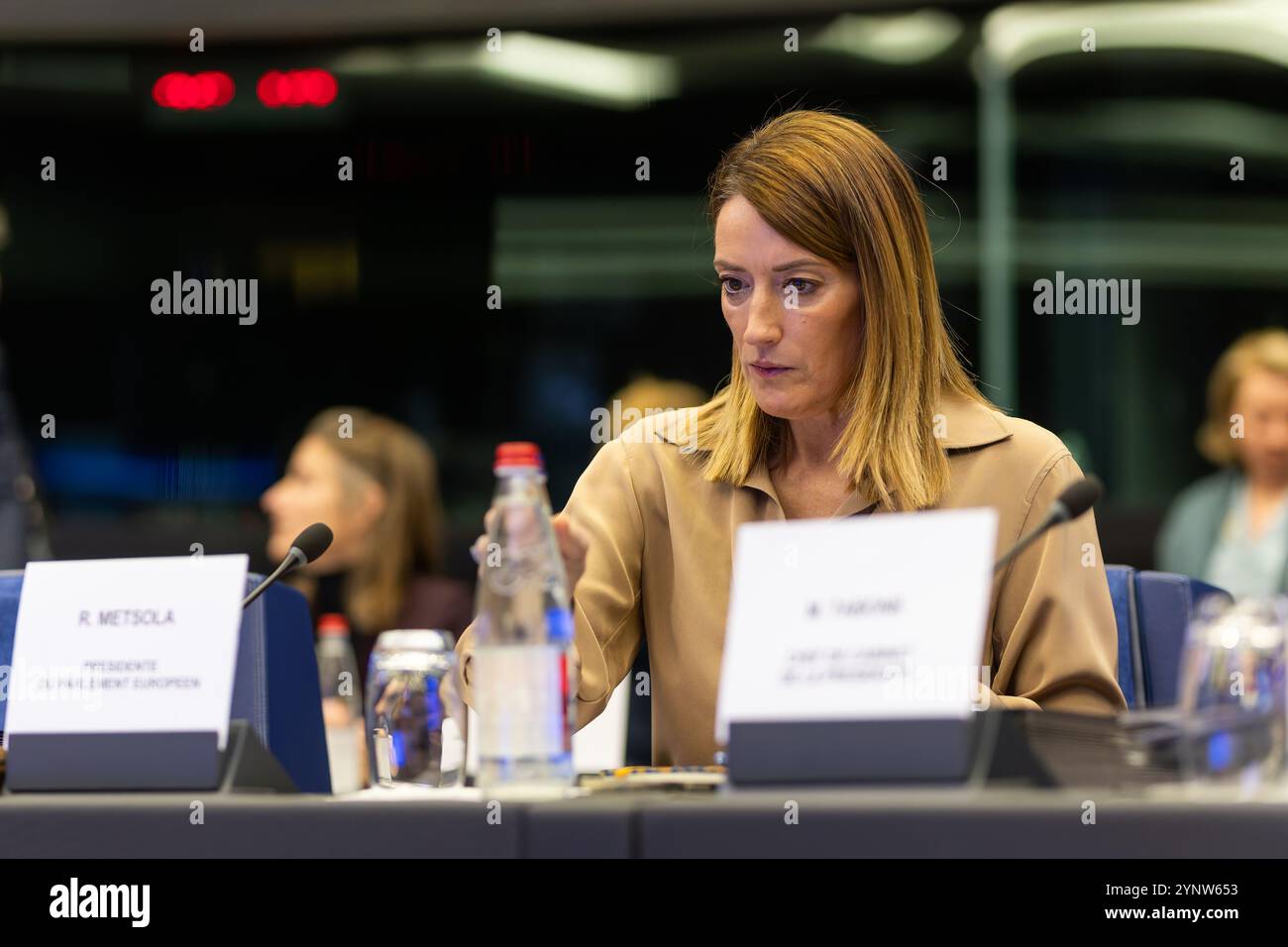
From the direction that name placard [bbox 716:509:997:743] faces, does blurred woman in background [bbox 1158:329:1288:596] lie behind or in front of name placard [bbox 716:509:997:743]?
behind

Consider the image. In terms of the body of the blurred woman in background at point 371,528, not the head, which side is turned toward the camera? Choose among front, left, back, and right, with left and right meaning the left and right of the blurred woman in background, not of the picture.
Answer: left

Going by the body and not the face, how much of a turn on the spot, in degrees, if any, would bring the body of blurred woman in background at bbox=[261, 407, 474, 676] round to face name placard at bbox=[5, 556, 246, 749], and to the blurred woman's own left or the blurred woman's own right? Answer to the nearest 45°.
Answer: approximately 90° to the blurred woman's own left

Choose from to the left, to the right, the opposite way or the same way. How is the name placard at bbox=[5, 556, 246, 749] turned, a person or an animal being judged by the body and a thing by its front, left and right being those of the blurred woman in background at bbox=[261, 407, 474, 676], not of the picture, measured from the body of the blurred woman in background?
to the left

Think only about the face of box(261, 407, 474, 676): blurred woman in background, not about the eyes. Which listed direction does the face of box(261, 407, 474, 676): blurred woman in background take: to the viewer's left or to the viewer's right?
to the viewer's left

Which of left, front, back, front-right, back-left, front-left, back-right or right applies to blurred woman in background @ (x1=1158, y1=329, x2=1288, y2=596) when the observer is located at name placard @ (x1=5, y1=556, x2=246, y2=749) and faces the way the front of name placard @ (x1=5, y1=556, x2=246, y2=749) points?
back-left

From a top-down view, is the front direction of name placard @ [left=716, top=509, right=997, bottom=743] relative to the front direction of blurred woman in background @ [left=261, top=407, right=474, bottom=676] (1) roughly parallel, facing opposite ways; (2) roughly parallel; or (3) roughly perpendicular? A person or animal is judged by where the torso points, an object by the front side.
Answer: roughly perpendicular

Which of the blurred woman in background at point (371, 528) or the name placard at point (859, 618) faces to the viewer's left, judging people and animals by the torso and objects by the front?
the blurred woman in background

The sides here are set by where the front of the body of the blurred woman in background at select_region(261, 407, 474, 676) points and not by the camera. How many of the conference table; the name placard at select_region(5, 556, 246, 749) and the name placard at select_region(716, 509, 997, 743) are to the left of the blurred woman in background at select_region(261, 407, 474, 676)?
3
